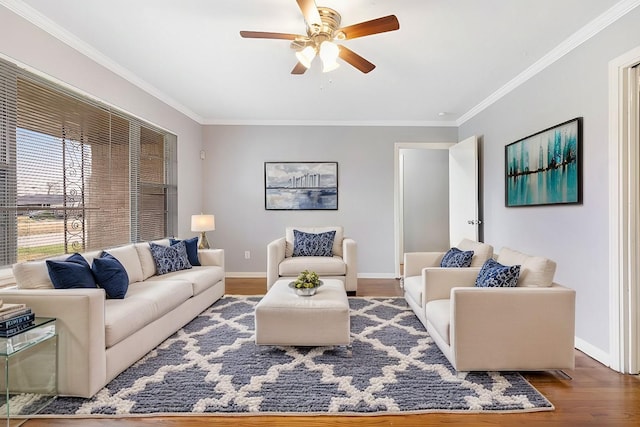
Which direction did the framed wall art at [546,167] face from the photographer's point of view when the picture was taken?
facing the viewer and to the left of the viewer

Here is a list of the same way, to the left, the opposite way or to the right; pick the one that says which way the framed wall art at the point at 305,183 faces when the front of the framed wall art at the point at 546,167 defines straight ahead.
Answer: to the left

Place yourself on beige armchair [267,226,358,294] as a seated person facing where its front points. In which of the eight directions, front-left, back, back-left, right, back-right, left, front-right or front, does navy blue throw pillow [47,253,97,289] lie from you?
front-right

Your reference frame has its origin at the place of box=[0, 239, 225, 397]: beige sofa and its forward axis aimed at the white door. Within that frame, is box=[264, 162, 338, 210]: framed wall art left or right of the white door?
left

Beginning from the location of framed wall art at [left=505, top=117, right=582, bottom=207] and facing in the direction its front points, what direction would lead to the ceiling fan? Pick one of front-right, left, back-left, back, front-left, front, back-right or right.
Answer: front

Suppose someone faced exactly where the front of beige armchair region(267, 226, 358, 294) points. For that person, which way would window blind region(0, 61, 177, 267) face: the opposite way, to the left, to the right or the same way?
to the left

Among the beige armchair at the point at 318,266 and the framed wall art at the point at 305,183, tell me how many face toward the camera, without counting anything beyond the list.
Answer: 2

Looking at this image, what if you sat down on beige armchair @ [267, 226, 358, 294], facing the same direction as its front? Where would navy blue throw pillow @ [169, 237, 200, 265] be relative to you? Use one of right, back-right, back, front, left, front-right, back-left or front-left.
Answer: right

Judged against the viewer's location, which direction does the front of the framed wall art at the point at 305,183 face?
facing the viewer

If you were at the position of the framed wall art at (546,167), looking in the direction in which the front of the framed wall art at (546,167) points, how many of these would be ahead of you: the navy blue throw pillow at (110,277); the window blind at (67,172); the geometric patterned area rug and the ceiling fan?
4

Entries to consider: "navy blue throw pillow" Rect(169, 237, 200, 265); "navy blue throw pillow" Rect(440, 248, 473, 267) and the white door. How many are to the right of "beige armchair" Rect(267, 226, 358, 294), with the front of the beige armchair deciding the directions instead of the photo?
1

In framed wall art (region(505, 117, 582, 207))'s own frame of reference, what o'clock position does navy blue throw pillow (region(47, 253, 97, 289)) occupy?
The navy blue throw pillow is roughly at 12 o'clock from the framed wall art.

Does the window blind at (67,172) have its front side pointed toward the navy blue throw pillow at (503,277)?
yes

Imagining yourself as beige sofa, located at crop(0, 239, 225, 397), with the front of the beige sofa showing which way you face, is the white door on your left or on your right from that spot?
on your left

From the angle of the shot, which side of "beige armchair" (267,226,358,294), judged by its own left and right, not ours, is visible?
front

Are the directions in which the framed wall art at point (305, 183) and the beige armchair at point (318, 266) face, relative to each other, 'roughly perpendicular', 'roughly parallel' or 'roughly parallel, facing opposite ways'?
roughly parallel

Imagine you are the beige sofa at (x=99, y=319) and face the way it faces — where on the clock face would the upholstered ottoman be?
The upholstered ottoman is roughly at 11 o'clock from the beige sofa.

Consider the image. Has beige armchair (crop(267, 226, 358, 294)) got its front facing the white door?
no

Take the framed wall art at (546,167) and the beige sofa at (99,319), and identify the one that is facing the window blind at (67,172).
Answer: the framed wall art
